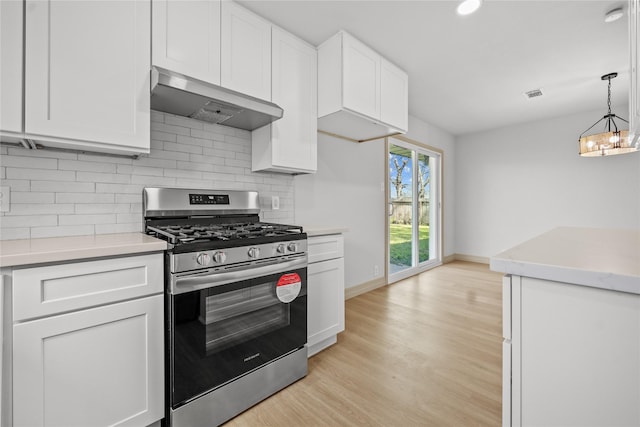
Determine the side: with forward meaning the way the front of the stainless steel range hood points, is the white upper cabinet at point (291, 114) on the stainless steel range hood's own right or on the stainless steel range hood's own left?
on the stainless steel range hood's own left

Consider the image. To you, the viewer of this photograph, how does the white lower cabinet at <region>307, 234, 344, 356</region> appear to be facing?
facing the viewer and to the right of the viewer

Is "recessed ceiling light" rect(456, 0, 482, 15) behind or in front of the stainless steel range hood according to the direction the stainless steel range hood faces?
in front

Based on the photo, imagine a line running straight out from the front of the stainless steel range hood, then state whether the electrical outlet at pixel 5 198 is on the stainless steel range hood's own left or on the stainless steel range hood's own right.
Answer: on the stainless steel range hood's own right

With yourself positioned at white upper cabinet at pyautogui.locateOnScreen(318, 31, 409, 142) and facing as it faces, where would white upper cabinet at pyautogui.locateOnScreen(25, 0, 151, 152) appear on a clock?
white upper cabinet at pyautogui.locateOnScreen(25, 0, 151, 152) is roughly at 3 o'clock from white upper cabinet at pyautogui.locateOnScreen(318, 31, 409, 142).

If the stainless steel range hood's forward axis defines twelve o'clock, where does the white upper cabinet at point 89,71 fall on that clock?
The white upper cabinet is roughly at 4 o'clock from the stainless steel range hood.

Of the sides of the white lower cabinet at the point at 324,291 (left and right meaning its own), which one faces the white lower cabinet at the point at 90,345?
right
